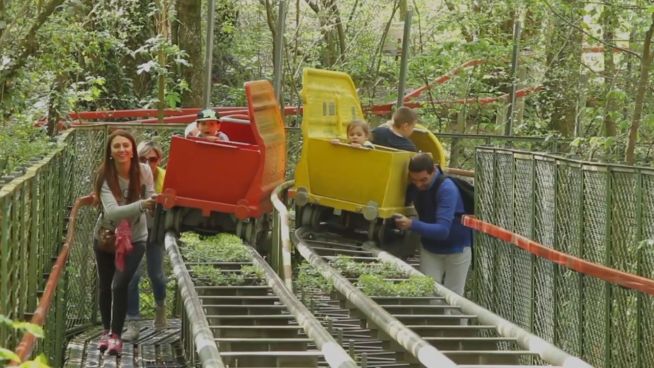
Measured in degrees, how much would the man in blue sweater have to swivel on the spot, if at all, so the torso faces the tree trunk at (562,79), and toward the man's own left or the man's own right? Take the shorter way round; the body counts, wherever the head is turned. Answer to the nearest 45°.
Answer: approximately 135° to the man's own right

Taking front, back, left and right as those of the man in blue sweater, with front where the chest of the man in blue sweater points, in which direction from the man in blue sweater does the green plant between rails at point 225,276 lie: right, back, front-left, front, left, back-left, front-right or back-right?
front

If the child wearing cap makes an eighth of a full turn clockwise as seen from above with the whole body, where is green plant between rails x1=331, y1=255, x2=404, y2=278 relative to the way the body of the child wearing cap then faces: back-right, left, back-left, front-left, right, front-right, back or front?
left

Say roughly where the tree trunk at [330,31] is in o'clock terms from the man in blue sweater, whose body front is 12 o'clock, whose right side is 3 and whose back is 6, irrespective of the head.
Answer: The tree trunk is roughly at 4 o'clock from the man in blue sweater.

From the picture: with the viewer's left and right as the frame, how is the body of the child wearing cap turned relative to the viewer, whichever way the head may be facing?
facing the viewer

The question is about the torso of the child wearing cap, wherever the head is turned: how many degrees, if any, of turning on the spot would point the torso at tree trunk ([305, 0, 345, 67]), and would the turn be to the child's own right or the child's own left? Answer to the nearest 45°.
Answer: approximately 180°

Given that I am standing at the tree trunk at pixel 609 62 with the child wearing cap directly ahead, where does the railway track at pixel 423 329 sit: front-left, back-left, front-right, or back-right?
front-left

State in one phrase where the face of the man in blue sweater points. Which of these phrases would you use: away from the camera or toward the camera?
toward the camera

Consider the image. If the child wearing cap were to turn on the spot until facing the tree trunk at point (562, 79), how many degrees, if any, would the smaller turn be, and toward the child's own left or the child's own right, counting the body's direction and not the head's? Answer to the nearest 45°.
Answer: approximately 135° to the child's own left

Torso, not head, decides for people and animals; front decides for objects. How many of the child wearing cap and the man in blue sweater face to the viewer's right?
0

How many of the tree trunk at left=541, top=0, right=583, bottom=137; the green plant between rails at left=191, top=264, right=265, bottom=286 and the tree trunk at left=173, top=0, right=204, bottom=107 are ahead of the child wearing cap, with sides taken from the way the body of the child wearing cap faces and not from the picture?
1
